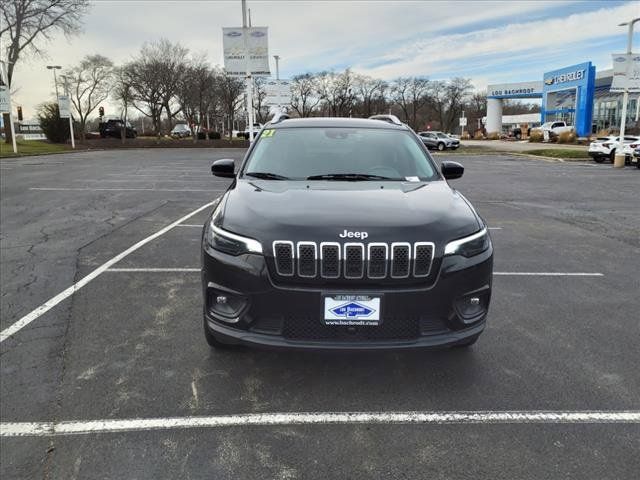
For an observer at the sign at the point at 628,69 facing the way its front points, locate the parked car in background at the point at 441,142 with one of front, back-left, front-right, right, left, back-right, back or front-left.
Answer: back-right

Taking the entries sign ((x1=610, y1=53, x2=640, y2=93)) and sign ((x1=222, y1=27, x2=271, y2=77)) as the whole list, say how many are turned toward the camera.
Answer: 2

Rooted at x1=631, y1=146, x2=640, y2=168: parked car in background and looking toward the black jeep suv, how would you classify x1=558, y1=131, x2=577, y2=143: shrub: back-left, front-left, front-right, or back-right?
back-right

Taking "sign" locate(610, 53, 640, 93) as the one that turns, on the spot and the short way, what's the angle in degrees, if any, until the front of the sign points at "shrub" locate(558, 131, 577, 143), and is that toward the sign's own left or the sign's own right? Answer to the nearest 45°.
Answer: approximately 180°

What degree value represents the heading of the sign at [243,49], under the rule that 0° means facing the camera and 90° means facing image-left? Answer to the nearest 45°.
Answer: approximately 0°

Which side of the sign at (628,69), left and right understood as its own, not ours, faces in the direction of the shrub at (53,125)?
right

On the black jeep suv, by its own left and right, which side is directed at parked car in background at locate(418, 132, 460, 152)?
back

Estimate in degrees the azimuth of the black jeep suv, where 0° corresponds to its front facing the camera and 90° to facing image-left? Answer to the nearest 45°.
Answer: approximately 0°

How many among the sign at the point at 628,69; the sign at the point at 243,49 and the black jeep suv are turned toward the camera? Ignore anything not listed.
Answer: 3

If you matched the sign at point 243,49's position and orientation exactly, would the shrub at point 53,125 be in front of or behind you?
behind

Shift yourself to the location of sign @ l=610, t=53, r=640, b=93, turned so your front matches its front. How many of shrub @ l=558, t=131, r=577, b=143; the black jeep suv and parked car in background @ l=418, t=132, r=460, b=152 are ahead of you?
1

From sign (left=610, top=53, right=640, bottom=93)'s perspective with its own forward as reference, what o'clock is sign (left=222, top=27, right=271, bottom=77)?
sign (left=222, top=27, right=271, bottom=77) is roughly at 2 o'clock from sign (left=610, top=53, right=640, bottom=93).

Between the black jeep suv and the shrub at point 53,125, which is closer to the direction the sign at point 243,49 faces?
the black jeep suv
